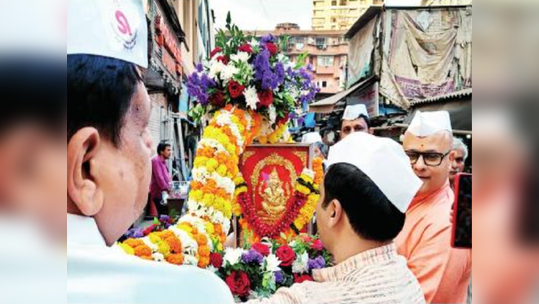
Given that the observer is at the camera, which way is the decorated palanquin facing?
facing the viewer

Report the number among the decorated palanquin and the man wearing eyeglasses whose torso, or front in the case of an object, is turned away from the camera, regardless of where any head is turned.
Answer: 0

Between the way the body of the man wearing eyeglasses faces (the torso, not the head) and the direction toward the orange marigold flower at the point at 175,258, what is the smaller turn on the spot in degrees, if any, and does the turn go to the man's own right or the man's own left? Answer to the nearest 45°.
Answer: approximately 45° to the man's own right

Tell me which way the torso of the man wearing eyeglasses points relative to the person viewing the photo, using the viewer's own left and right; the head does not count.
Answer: facing the viewer and to the left of the viewer

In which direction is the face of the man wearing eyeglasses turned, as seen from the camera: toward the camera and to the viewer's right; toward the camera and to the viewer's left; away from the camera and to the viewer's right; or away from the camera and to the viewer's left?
toward the camera and to the viewer's left

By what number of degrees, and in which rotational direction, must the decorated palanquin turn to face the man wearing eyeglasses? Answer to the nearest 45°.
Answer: approximately 45° to its left

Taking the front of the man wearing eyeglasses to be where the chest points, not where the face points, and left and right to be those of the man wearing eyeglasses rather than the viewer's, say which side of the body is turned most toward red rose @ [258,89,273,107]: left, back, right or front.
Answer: right

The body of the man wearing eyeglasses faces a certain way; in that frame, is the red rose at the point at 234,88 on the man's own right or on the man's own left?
on the man's own right

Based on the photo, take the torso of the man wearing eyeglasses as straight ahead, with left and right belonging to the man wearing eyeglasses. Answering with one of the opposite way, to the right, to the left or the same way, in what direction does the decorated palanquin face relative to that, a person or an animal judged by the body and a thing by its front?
to the left
